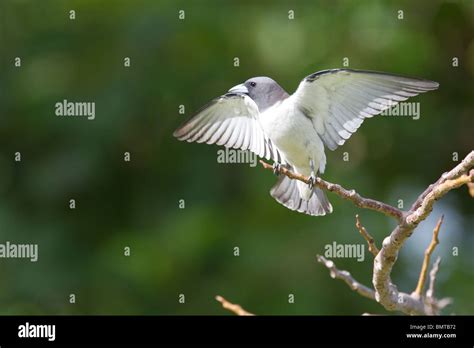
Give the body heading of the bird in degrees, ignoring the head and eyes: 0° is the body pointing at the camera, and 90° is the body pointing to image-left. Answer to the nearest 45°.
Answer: approximately 45°
